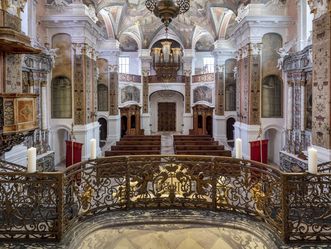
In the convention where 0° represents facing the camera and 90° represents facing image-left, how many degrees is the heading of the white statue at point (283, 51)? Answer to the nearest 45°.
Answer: approximately 90°

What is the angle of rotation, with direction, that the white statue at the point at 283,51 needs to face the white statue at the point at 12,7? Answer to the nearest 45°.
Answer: approximately 45° to its left

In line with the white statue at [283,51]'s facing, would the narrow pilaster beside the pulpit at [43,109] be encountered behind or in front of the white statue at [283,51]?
in front

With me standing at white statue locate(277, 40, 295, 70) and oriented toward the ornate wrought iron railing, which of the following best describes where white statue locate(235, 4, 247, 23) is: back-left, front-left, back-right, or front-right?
back-right

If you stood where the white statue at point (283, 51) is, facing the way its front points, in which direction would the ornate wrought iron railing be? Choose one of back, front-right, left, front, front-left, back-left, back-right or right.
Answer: left

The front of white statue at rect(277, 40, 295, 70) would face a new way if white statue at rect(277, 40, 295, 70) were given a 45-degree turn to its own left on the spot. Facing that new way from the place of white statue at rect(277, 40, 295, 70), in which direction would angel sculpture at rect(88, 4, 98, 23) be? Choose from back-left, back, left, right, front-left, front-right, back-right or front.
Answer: front-right

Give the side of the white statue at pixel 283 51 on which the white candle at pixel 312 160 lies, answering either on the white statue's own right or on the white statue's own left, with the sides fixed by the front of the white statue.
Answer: on the white statue's own left
